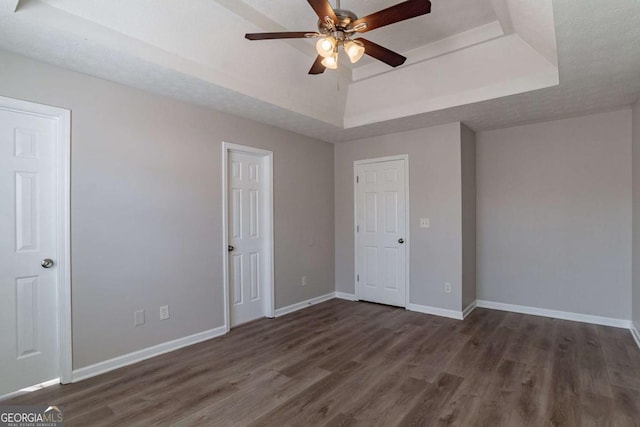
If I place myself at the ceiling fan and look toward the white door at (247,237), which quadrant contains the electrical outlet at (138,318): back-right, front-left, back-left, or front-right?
front-left

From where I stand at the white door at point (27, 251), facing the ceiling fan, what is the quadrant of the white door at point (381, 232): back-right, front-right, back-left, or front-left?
front-left

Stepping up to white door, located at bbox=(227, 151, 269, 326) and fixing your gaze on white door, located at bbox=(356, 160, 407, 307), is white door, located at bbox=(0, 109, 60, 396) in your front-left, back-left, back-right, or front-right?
back-right

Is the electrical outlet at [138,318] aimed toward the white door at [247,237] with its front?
no

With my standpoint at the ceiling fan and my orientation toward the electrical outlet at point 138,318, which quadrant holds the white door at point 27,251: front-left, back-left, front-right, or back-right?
front-left

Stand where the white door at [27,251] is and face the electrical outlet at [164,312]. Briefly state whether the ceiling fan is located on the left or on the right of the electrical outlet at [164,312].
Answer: right

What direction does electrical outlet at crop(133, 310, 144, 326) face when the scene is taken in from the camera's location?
facing the viewer and to the right of the viewer

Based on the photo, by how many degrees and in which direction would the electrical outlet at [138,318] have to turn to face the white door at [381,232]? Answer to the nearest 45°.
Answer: approximately 45° to its left

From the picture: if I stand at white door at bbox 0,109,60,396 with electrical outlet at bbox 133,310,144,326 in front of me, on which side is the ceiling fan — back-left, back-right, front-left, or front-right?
front-right

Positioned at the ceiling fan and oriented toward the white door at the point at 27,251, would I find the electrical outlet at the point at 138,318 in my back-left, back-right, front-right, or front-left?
front-right
